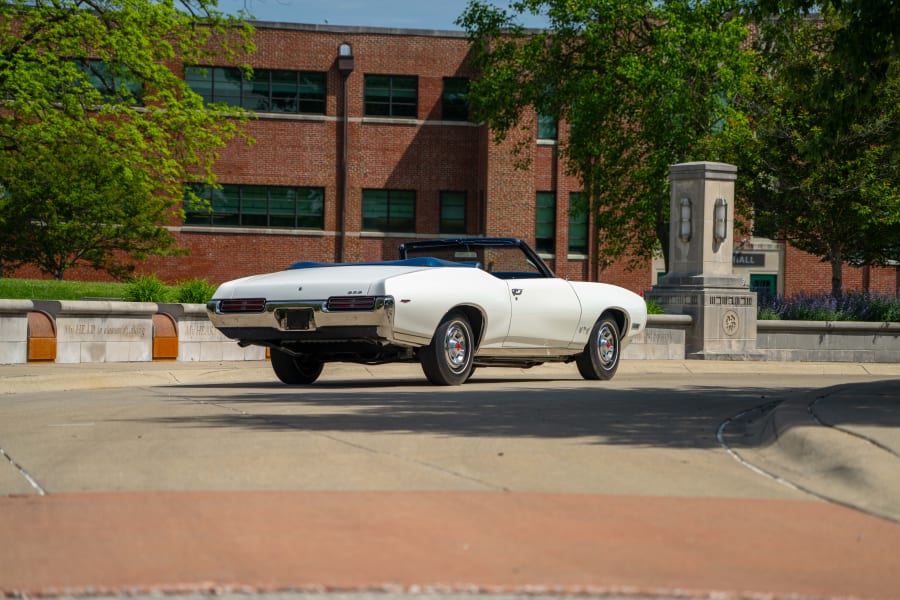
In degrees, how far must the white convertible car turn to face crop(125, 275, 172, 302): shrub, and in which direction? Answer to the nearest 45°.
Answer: approximately 90° to its left

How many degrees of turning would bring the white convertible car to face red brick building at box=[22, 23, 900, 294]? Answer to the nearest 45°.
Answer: approximately 45° to its left

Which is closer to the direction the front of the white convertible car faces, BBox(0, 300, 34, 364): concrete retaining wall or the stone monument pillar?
the stone monument pillar

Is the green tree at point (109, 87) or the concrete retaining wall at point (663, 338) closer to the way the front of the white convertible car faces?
the concrete retaining wall

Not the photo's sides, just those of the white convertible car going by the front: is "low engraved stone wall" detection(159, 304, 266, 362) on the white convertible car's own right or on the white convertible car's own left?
on the white convertible car's own left

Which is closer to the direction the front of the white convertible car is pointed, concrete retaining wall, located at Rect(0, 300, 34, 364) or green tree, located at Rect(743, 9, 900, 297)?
the green tree

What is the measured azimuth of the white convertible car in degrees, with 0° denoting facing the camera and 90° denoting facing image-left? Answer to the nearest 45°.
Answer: approximately 225°

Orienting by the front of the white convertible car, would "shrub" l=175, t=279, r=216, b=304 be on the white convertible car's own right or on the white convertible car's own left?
on the white convertible car's own left
